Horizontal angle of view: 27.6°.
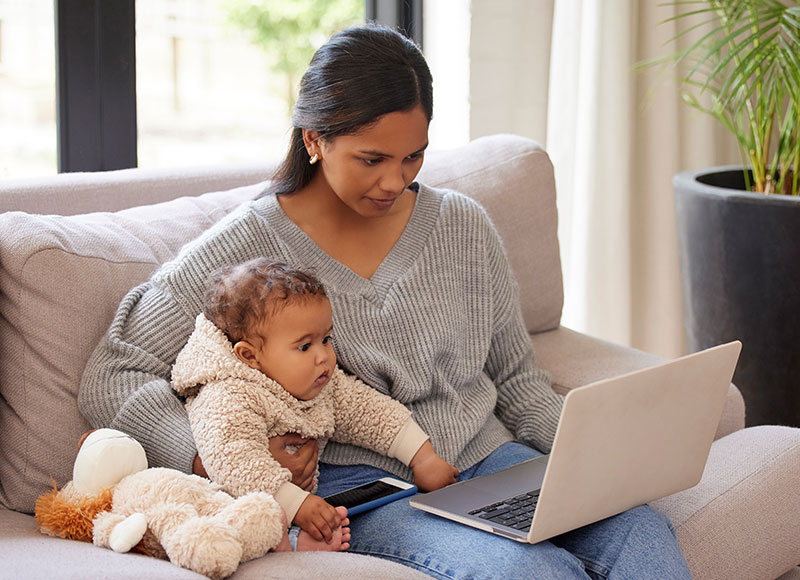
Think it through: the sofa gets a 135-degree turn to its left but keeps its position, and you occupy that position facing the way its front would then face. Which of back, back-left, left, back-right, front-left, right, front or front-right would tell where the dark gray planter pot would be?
front-right

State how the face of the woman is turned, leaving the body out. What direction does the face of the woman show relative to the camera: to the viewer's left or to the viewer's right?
to the viewer's right

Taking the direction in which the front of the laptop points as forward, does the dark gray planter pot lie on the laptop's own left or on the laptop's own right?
on the laptop's own right

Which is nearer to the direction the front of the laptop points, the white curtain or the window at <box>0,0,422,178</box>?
the window

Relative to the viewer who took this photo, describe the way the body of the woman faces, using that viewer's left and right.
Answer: facing the viewer and to the right of the viewer

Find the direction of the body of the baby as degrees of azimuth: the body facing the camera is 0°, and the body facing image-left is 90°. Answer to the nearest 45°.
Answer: approximately 315°

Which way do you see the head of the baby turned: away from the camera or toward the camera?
toward the camera

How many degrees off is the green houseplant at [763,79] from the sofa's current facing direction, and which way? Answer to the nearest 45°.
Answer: approximately 90° to its left

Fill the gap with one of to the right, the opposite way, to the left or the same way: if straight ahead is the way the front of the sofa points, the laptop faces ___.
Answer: the opposite way

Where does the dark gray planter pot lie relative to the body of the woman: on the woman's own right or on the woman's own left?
on the woman's own left

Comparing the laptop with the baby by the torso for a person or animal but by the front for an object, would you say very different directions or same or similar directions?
very different directions

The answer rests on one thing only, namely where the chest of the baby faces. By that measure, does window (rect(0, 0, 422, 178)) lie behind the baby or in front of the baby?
behind

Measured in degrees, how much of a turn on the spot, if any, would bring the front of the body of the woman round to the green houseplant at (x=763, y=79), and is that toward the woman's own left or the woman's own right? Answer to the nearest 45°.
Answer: approximately 90° to the woman's own left

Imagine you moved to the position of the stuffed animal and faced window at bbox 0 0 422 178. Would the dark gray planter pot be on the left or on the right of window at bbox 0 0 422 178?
right

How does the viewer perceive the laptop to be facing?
facing away from the viewer and to the left of the viewer
